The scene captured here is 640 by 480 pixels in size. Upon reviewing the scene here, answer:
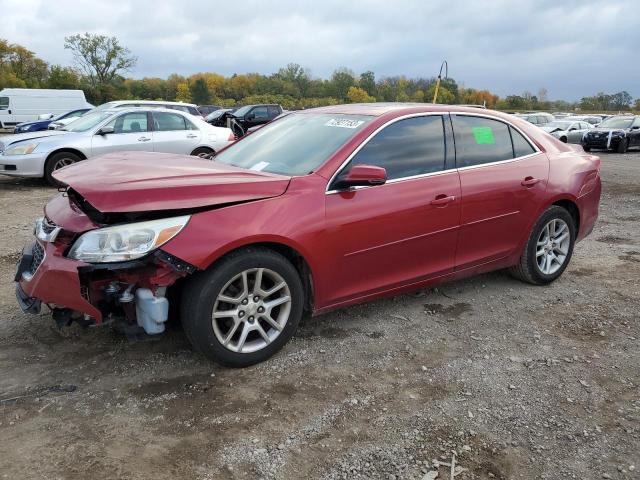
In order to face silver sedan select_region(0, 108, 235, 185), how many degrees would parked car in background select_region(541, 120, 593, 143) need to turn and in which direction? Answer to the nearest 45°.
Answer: approximately 45° to its left

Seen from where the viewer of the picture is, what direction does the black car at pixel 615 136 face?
facing the viewer and to the left of the viewer

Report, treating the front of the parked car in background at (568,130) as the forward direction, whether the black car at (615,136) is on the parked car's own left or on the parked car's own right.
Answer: on the parked car's own left

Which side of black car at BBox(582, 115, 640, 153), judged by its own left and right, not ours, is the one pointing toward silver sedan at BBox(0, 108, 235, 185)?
front

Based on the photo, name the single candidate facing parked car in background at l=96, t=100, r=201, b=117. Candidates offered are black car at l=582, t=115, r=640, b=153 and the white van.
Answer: the black car

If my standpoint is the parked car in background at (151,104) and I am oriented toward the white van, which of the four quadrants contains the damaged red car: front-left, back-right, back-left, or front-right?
back-left

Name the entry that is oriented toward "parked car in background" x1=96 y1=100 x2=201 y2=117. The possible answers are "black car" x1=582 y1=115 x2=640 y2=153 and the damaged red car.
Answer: the black car

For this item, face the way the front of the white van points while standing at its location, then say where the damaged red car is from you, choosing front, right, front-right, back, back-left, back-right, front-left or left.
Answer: left

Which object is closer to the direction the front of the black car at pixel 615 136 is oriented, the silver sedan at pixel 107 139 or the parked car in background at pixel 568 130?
the silver sedan

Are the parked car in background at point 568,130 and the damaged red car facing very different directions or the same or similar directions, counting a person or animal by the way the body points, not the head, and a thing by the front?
same or similar directions

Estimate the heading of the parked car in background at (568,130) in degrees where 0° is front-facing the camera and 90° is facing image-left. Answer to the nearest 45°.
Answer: approximately 45°
